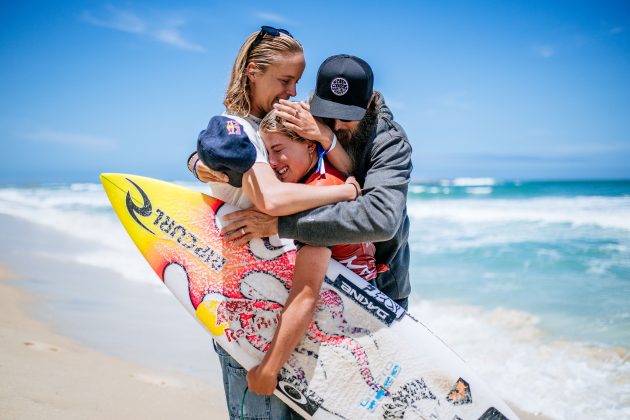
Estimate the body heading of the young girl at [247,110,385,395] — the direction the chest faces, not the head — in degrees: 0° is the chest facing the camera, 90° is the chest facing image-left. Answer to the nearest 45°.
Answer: approximately 45°

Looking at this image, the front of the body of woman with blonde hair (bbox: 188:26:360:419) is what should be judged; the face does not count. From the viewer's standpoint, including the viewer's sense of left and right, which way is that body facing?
facing to the right of the viewer
